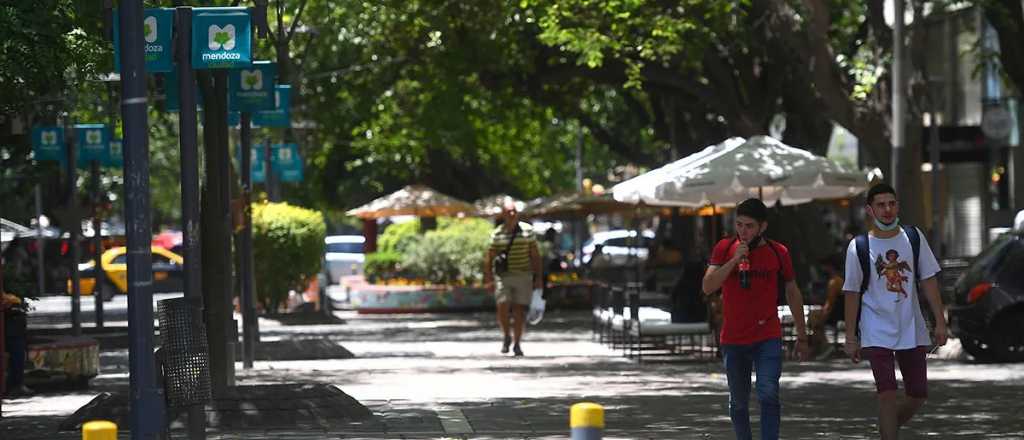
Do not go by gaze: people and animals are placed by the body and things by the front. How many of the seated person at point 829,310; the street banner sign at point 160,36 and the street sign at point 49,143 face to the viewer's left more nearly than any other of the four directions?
1

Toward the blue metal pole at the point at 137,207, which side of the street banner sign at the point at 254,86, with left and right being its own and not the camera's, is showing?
front

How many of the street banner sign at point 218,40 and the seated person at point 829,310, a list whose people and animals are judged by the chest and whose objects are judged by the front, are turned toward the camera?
1

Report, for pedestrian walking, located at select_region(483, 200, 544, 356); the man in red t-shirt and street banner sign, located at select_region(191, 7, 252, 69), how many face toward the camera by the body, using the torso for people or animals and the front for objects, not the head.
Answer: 3

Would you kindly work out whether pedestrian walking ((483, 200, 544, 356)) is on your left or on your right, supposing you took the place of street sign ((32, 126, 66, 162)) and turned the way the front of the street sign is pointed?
on your left

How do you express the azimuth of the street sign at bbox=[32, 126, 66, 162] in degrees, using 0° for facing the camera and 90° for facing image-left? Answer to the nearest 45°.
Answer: approximately 0°

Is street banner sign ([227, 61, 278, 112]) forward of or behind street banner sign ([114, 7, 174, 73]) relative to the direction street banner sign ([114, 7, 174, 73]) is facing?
behind
